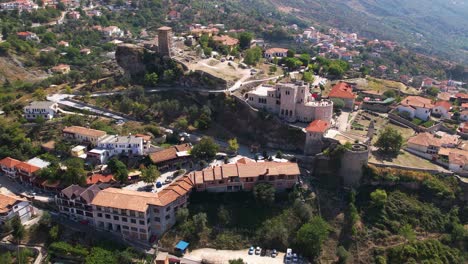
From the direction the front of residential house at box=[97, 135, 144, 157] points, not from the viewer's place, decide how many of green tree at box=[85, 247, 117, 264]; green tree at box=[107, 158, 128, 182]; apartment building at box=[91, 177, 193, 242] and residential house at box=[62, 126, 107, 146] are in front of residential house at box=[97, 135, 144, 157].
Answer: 3

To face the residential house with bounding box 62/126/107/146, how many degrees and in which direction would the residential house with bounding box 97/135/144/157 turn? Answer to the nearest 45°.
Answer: approximately 135° to its right

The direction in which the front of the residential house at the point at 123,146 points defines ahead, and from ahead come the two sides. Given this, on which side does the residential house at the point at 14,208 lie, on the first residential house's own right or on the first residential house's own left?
on the first residential house's own right

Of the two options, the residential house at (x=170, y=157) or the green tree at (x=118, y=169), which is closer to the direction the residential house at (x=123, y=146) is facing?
the green tree

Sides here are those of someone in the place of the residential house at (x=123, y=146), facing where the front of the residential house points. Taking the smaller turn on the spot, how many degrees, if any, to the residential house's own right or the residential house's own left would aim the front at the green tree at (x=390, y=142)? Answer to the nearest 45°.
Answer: approximately 90° to the residential house's own left

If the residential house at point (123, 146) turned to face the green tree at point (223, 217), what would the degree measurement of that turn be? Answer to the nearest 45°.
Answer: approximately 45° to its left

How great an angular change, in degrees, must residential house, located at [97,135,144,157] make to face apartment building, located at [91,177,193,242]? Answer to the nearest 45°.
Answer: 0° — it already faces it

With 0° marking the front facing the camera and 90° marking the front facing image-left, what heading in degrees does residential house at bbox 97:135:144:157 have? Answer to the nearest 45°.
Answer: approximately 0°

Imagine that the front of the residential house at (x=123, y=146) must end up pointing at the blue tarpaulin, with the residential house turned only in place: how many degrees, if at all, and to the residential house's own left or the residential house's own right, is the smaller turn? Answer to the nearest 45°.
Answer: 0° — it already faces it

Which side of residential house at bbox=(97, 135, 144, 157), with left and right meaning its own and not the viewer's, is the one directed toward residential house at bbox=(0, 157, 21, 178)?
right

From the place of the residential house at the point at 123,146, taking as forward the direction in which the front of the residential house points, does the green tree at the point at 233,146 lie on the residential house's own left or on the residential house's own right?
on the residential house's own left
